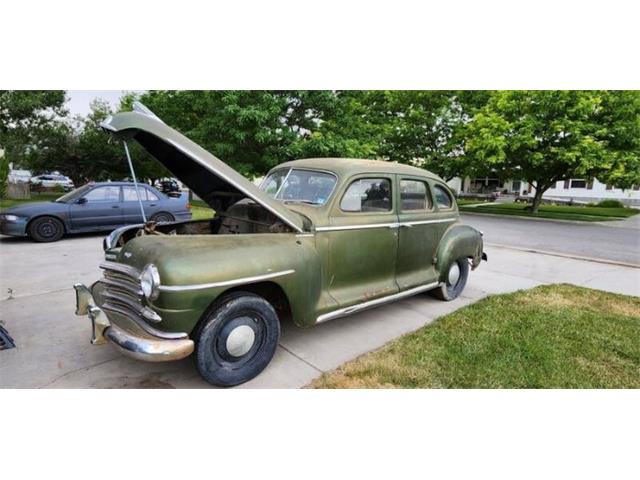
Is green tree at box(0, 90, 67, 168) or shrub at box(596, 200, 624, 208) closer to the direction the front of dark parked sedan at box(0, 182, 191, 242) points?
the green tree

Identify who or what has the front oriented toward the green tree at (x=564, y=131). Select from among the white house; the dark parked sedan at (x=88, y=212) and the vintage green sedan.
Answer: the white house

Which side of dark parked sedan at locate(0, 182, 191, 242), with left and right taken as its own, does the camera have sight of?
left

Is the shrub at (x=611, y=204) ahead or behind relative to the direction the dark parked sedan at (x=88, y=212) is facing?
behind

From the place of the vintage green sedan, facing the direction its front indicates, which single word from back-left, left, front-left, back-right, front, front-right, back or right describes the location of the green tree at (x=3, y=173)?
right

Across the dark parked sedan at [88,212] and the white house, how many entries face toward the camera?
1

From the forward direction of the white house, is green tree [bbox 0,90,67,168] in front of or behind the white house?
in front

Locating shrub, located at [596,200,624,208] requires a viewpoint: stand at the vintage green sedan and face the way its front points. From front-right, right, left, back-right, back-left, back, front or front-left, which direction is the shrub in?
back

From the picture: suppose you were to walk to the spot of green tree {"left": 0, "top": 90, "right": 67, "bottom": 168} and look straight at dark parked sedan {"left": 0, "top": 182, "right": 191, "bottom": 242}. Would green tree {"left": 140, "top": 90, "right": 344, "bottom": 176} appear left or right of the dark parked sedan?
left

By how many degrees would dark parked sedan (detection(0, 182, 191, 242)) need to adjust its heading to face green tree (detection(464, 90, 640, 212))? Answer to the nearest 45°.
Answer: approximately 180°

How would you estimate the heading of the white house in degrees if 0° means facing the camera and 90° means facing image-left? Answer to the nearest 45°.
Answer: approximately 0°

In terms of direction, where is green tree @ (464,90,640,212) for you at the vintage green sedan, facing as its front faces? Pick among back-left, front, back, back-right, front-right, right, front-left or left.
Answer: back

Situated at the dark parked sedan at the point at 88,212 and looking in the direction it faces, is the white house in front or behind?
behind
